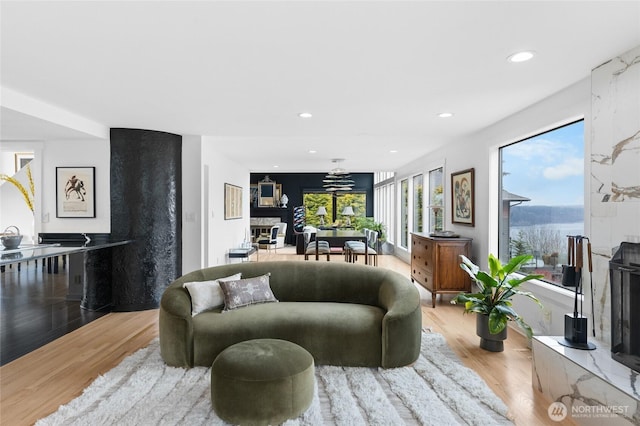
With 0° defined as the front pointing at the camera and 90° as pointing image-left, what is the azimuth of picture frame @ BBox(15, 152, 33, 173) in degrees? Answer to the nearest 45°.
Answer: approximately 0°

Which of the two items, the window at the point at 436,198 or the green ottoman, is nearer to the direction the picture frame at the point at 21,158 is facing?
the green ottoman

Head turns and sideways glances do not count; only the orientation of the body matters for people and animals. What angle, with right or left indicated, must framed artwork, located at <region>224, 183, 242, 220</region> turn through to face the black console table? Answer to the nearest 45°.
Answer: approximately 90° to its right

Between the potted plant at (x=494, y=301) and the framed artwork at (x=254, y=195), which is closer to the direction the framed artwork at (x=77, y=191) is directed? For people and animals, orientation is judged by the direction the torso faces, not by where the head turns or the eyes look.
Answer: the potted plant

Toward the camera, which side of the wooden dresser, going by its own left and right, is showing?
left

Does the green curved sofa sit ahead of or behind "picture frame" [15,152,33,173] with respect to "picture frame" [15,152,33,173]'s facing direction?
ahead

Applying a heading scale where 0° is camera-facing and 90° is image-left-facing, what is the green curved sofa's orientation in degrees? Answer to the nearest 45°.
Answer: approximately 0°

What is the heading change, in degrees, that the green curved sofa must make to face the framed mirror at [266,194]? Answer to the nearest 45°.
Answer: approximately 180°

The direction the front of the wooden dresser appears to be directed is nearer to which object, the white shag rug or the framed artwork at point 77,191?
the framed artwork

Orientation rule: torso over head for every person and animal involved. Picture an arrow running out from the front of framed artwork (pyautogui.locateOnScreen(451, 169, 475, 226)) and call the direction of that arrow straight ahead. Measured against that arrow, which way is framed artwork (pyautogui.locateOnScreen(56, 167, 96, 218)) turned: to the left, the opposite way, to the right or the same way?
to the left

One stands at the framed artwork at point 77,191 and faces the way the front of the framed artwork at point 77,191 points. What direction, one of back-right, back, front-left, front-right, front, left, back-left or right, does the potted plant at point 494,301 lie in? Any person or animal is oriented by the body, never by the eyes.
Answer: front-left

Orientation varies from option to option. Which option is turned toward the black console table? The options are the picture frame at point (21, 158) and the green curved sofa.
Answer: the picture frame
